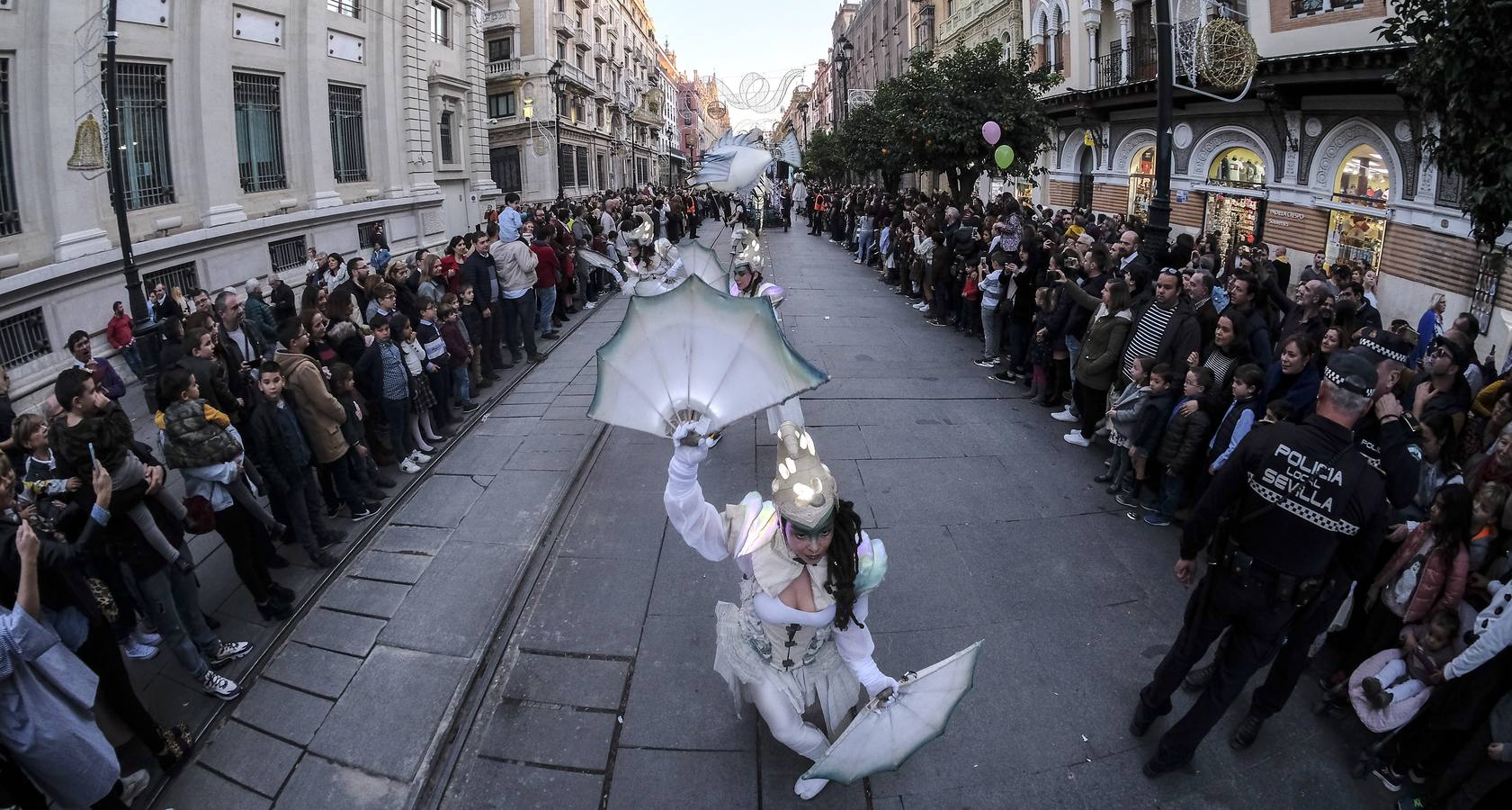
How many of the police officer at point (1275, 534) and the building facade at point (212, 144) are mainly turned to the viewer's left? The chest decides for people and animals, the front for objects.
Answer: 0

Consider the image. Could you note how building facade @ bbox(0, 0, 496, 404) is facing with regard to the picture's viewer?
facing the viewer and to the right of the viewer

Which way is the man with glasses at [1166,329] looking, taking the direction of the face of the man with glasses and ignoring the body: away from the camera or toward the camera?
toward the camera

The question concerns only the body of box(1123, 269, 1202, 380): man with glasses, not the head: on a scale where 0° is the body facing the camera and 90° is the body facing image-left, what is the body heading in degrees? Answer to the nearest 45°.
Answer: approximately 45°

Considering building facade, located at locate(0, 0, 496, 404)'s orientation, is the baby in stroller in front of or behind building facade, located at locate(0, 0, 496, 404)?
in front

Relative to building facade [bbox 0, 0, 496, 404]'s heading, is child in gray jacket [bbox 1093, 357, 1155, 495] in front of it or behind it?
in front

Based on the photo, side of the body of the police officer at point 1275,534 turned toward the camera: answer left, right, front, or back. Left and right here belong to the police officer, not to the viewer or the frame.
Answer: back

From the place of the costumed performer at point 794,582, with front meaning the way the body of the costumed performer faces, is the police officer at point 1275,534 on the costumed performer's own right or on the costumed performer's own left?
on the costumed performer's own left

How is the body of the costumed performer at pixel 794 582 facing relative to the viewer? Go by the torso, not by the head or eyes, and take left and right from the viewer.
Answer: facing the viewer

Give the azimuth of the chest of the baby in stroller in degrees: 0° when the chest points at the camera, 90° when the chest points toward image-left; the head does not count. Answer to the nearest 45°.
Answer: approximately 45°

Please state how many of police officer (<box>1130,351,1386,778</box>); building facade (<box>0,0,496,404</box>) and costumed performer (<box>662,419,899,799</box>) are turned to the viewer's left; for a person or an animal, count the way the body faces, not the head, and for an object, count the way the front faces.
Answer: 0

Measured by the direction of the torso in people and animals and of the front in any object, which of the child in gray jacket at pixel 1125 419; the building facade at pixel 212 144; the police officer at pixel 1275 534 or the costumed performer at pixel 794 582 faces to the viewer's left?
the child in gray jacket

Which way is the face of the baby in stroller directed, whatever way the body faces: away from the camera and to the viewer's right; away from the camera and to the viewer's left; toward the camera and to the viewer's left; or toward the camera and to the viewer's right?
toward the camera and to the viewer's left

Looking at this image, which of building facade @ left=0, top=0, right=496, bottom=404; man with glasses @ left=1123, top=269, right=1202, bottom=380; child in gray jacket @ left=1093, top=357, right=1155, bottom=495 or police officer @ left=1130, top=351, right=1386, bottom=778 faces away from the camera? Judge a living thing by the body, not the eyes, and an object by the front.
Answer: the police officer

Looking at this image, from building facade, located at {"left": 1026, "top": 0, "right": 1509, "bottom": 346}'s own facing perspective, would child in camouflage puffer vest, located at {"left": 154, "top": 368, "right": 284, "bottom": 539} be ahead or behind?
ahead

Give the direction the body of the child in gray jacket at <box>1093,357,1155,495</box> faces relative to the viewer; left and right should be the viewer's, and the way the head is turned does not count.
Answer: facing to the left of the viewer
